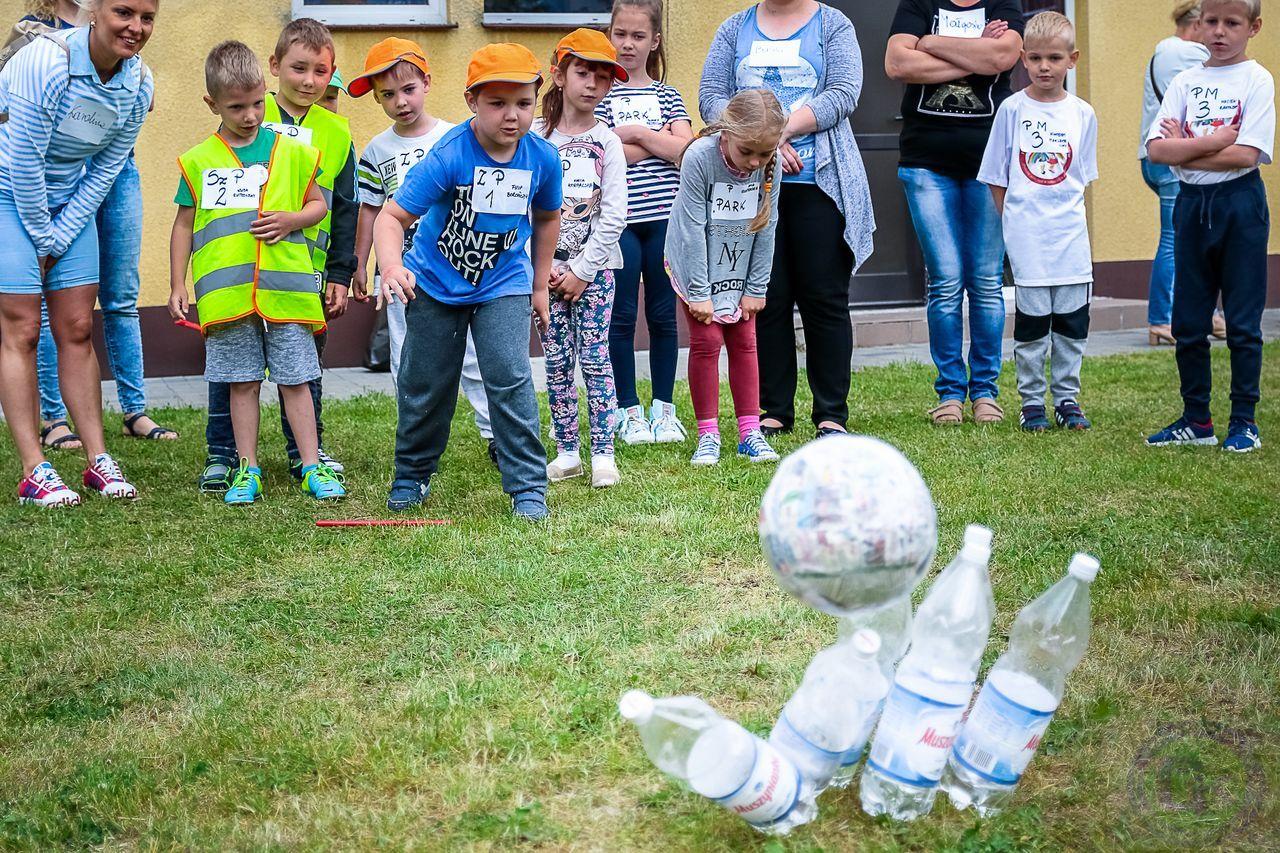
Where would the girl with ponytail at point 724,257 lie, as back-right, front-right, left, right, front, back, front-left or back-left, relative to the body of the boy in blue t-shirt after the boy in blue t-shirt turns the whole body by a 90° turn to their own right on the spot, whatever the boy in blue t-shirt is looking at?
back-right

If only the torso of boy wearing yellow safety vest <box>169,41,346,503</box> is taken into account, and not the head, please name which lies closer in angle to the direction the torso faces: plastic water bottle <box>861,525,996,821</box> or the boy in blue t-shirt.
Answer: the plastic water bottle

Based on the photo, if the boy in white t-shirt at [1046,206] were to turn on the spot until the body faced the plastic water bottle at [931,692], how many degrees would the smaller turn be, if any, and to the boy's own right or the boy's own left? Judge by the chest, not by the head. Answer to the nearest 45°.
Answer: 0° — they already face it

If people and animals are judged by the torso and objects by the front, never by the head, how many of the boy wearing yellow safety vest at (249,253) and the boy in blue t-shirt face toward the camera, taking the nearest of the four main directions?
2

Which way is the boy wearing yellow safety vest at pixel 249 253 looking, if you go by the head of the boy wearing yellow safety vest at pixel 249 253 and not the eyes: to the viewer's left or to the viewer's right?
to the viewer's right

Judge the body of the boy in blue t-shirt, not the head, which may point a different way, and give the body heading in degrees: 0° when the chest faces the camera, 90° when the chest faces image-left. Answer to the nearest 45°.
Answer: approximately 0°

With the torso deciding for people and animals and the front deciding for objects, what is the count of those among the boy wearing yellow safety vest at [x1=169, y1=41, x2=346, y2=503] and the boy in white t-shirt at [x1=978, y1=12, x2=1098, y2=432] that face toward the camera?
2

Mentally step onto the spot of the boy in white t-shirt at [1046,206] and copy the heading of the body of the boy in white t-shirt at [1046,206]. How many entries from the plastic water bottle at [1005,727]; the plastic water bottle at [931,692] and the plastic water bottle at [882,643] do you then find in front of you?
3

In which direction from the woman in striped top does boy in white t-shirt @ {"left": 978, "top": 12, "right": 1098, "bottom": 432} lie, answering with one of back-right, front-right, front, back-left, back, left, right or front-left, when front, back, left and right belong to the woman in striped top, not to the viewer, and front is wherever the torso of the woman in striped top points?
front-left

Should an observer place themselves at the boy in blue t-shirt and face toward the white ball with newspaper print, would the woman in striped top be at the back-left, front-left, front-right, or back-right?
back-right
